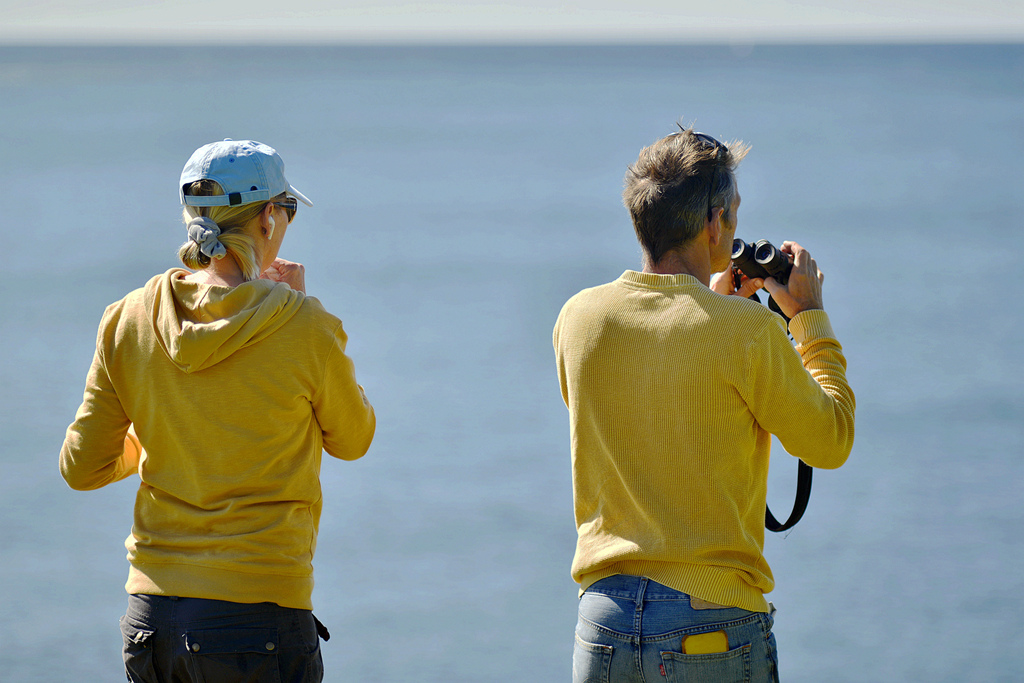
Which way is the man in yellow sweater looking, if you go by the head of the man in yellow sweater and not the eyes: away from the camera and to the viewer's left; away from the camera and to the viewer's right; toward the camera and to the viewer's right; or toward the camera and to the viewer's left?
away from the camera and to the viewer's right

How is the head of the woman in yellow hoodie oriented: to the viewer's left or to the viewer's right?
to the viewer's right

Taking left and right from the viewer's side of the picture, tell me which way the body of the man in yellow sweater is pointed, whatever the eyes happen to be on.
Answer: facing away from the viewer and to the right of the viewer
